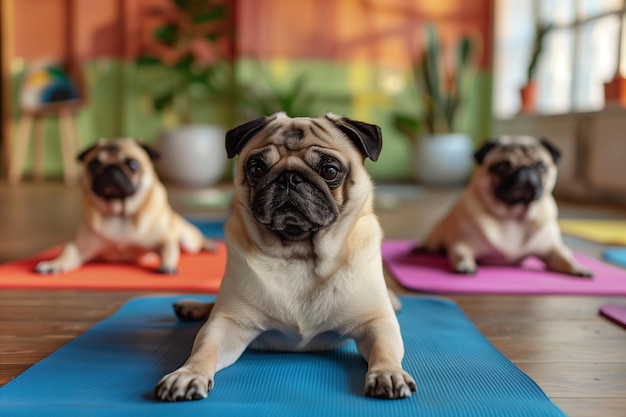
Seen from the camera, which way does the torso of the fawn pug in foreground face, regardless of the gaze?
toward the camera

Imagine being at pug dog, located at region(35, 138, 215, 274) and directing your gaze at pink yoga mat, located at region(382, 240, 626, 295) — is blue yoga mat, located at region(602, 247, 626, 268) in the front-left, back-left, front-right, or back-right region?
front-left

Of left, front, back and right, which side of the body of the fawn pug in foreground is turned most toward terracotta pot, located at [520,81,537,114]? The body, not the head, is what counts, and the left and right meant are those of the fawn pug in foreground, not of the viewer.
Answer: back

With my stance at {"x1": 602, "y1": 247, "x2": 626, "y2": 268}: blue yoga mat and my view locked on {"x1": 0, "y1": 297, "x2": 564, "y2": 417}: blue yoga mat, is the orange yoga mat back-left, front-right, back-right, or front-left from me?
front-right

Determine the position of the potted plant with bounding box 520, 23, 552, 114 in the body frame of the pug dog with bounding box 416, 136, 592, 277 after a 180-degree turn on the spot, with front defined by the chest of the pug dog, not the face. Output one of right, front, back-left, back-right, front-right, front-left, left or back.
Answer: front-right

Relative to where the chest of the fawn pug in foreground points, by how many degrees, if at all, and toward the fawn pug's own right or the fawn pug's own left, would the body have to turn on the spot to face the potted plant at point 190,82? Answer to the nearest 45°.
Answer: approximately 180°

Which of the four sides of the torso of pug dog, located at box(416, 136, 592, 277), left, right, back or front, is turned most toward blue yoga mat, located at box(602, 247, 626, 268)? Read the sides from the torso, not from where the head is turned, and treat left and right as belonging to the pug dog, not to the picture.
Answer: left

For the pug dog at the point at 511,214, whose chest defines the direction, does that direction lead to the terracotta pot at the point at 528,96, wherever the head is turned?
no

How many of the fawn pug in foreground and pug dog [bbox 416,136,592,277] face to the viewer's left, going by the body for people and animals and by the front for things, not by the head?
0

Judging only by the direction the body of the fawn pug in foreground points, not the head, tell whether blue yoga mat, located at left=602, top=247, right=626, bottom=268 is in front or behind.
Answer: behind

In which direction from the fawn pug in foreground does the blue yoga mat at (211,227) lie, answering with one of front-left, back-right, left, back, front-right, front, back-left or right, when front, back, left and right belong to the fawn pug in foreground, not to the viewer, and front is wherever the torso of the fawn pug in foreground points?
back

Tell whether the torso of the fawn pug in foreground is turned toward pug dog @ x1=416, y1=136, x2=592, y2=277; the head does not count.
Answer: no

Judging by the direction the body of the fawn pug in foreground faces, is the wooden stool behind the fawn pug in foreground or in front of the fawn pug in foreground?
behind

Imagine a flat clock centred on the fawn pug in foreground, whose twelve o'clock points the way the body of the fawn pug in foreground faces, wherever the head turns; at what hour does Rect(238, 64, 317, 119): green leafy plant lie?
The green leafy plant is roughly at 6 o'clock from the fawn pug in foreground.
